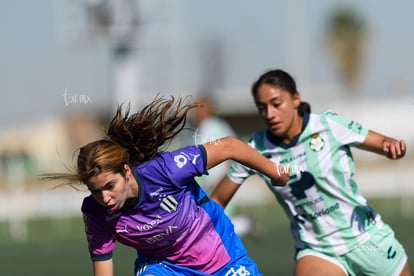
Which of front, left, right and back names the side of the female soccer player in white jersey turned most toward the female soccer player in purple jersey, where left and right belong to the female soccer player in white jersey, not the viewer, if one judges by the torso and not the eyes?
front

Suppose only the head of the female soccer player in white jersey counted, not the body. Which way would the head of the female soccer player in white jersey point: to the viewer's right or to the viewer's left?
to the viewer's left

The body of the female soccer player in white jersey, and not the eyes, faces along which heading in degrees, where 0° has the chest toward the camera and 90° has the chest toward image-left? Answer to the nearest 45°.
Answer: approximately 45°

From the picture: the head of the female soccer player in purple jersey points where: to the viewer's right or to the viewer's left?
to the viewer's left
